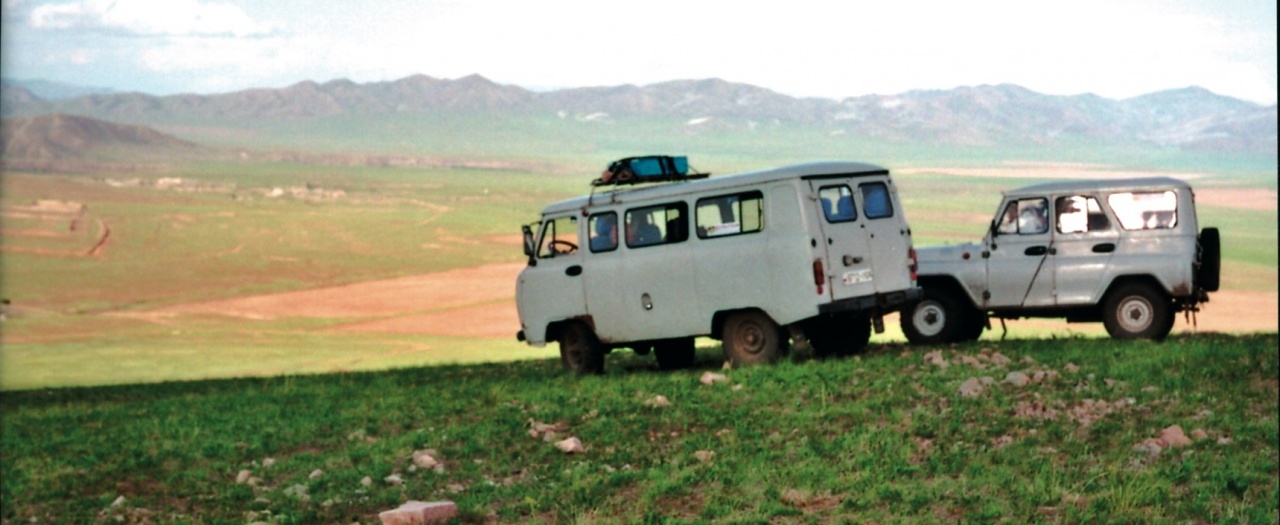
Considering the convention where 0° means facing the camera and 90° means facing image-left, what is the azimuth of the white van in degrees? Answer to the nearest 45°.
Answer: approximately 135°

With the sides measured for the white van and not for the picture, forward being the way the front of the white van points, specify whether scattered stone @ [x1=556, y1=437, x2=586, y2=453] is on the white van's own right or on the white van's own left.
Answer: on the white van's own left

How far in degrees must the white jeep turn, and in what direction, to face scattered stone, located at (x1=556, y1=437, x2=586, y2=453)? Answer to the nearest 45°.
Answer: approximately 45° to its left

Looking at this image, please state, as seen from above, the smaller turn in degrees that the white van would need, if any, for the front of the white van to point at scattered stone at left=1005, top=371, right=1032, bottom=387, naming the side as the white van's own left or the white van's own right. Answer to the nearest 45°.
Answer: approximately 180°

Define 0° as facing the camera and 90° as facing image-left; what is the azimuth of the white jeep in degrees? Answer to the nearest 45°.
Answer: approximately 90°

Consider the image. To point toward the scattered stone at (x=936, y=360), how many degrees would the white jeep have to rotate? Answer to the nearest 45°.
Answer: approximately 45° to its left

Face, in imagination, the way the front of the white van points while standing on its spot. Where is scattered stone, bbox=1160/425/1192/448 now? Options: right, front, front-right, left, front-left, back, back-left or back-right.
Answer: back

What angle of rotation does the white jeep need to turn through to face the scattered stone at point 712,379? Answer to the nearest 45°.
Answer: approximately 45° to its left

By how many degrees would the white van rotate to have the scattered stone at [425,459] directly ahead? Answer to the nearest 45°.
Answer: approximately 90° to its left
